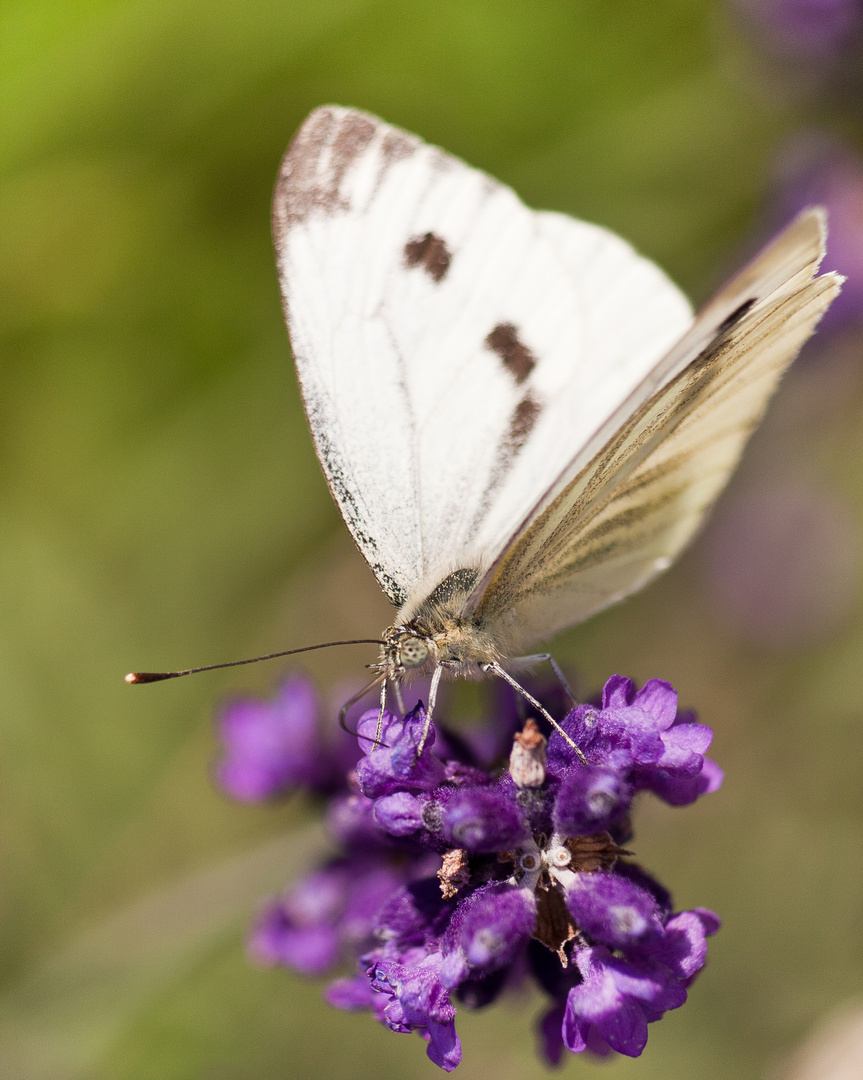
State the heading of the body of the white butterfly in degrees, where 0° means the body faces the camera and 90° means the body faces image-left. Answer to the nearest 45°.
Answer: approximately 45°

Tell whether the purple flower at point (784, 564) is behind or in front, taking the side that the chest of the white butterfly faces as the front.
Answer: behind

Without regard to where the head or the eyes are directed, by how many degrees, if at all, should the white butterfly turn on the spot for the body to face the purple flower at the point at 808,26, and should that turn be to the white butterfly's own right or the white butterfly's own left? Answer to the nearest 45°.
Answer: approximately 135° to the white butterfly's own right
